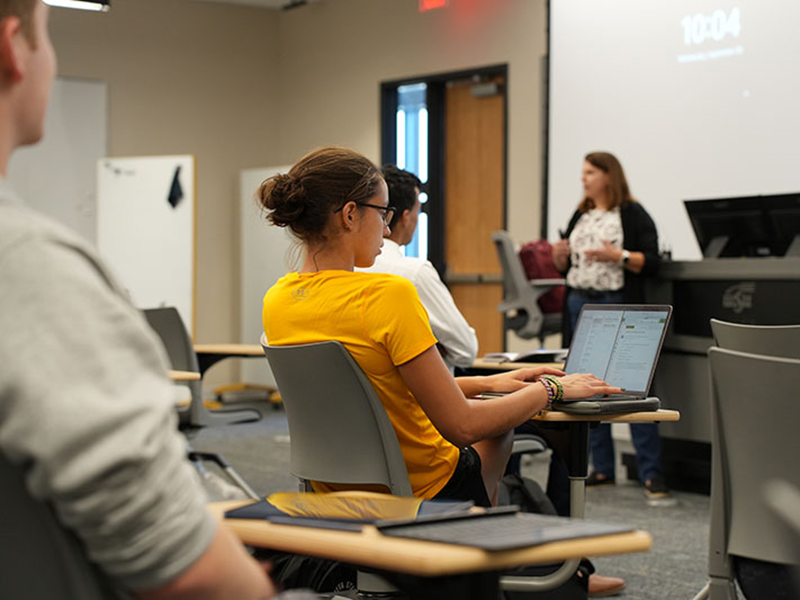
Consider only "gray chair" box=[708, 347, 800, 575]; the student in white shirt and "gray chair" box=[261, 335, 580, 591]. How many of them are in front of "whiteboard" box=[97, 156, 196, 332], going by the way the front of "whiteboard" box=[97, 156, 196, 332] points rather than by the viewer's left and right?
3

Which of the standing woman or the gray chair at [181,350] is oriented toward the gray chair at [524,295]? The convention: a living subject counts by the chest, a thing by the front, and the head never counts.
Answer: the gray chair at [181,350]

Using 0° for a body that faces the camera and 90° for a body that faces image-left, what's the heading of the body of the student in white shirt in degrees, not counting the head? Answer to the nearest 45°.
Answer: approximately 225°

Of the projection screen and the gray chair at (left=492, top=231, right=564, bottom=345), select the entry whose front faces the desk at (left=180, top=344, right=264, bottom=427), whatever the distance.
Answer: the projection screen

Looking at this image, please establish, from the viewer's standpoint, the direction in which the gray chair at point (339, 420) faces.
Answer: facing away from the viewer and to the right of the viewer

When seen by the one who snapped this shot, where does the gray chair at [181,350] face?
facing away from the viewer and to the right of the viewer

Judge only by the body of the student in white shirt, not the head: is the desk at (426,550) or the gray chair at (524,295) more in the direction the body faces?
the gray chair

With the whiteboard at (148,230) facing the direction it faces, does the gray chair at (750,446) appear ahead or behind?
ahead

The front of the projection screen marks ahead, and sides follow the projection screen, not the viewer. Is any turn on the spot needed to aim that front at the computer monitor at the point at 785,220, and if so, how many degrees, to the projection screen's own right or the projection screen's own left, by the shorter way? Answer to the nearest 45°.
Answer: approximately 45° to the projection screen's own left
